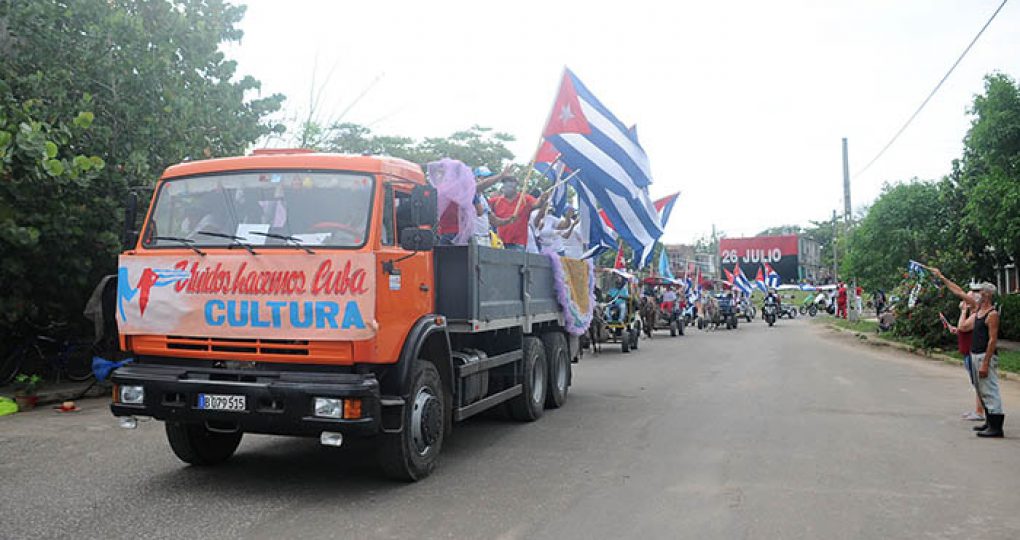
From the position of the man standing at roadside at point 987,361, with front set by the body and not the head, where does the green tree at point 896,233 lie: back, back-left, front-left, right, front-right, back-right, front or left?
right

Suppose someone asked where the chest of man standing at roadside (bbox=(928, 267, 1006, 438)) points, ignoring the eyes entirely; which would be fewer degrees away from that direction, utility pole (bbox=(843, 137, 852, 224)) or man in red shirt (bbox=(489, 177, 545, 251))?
the man in red shirt

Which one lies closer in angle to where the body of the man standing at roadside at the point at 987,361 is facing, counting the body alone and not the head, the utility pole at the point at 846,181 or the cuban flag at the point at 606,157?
the cuban flag

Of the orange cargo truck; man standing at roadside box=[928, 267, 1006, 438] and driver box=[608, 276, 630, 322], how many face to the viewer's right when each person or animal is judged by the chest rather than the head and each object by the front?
0

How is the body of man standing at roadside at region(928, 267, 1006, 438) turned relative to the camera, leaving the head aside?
to the viewer's left

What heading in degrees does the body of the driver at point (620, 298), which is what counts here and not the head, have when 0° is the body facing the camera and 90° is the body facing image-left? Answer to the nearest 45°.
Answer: approximately 45°

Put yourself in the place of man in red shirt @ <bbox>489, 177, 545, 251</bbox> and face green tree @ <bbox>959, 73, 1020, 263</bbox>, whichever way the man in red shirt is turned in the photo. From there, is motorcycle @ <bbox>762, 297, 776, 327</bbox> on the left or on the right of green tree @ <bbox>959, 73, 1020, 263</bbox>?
left

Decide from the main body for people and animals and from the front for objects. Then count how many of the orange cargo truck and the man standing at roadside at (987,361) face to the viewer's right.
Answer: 0

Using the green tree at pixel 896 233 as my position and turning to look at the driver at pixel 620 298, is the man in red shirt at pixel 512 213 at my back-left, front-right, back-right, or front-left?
front-left

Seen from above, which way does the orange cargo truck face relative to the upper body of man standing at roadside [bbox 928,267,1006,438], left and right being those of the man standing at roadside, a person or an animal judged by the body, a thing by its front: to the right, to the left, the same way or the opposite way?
to the left

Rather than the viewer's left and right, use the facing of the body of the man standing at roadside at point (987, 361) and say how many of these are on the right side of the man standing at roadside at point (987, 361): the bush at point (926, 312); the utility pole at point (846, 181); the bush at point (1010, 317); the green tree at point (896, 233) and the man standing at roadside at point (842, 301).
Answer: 5

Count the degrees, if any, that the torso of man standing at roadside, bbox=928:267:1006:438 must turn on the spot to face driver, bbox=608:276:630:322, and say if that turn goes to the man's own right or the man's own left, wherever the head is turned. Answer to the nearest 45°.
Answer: approximately 45° to the man's own right

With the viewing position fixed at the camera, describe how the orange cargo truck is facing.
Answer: facing the viewer and to the left of the viewer

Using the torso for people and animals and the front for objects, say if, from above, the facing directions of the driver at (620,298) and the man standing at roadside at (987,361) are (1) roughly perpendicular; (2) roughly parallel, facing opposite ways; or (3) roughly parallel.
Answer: roughly perpendicular

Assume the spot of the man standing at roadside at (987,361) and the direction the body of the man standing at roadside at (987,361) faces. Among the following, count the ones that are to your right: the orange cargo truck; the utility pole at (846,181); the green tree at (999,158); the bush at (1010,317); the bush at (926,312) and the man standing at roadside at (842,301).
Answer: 5

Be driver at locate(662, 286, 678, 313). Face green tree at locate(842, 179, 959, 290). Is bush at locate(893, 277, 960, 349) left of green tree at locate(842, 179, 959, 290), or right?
right

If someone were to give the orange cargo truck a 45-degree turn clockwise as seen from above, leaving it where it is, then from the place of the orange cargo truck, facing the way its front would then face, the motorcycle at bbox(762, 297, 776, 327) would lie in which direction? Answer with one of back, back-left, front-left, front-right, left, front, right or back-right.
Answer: back-right
